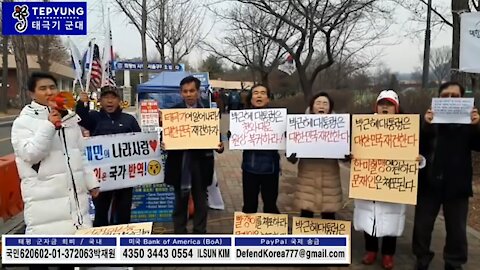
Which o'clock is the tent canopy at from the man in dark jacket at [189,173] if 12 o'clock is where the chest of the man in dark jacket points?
The tent canopy is roughly at 6 o'clock from the man in dark jacket.

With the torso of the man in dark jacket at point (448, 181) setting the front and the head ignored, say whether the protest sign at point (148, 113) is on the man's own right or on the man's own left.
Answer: on the man's own right

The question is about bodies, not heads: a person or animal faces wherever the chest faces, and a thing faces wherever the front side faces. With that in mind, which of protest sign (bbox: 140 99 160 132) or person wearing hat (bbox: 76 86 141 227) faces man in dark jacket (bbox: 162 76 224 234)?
the protest sign

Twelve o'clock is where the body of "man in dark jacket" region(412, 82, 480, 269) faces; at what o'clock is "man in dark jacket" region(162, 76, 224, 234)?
"man in dark jacket" region(162, 76, 224, 234) is roughly at 3 o'clock from "man in dark jacket" region(412, 82, 480, 269).

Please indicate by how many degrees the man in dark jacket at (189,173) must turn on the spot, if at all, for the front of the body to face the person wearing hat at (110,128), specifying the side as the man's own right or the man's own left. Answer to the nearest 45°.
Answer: approximately 90° to the man's own right

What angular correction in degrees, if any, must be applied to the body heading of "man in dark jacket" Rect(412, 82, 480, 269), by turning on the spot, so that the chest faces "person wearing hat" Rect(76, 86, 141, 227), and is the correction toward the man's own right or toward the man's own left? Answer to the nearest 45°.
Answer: approximately 90° to the man's own right

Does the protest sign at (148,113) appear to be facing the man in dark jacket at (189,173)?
yes

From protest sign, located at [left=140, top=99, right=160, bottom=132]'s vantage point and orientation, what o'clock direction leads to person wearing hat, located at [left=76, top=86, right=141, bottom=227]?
The person wearing hat is roughly at 12 o'clock from the protest sign.

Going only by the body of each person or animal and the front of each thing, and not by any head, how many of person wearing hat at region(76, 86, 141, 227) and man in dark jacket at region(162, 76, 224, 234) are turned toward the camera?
2
